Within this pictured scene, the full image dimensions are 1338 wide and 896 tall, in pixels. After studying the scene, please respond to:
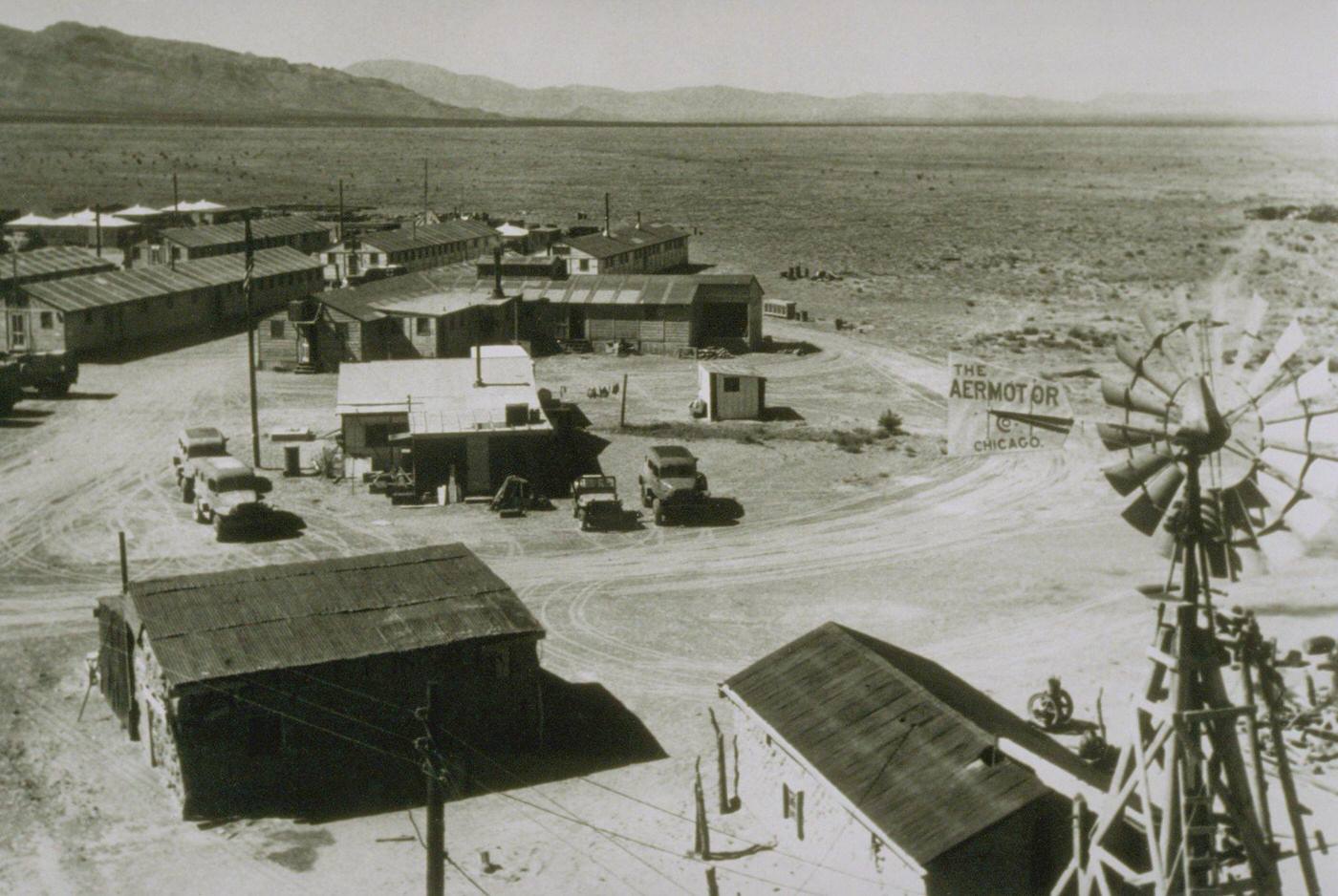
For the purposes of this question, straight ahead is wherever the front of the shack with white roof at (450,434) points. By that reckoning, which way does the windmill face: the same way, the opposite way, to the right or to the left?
to the left

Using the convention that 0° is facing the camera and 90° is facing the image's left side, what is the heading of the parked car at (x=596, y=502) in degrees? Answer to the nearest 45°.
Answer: approximately 0°

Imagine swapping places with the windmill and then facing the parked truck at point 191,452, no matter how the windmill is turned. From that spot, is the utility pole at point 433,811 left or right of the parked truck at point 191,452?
left

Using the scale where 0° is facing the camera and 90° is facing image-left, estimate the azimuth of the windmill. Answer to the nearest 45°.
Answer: approximately 225°

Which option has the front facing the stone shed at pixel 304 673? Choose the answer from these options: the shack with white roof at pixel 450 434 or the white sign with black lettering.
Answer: the shack with white roof

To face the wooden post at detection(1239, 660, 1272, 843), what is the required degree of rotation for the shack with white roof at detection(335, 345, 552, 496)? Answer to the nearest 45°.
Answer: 0° — it already faces it
